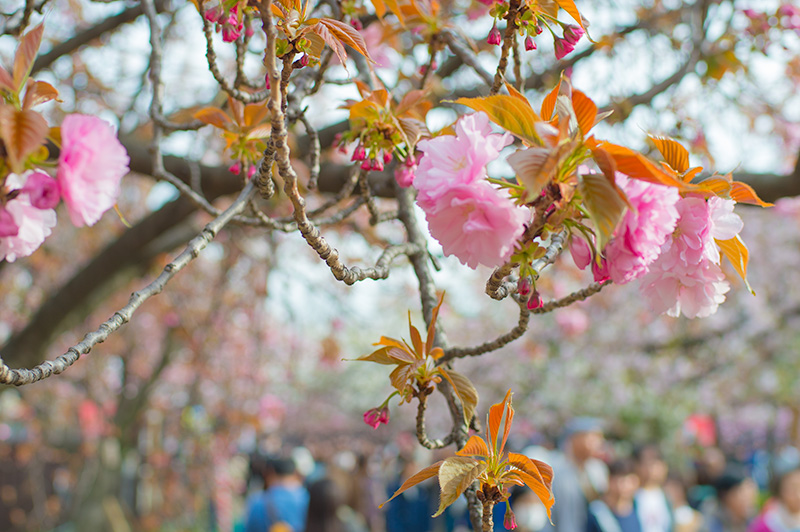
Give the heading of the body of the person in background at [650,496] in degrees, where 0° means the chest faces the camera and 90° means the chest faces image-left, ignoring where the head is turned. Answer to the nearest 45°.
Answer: approximately 0°

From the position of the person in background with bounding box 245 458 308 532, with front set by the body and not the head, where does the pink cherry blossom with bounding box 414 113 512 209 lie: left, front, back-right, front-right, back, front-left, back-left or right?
back

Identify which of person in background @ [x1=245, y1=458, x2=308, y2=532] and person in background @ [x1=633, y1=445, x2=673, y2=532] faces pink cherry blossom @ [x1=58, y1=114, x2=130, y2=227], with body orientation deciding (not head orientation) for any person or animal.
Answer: person in background @ [x1=633, y1=445, x2=673, y2=532]

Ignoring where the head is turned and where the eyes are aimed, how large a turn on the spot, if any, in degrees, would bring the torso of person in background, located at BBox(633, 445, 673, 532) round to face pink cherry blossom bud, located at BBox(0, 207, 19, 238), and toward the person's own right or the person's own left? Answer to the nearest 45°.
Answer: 0° — they already face it

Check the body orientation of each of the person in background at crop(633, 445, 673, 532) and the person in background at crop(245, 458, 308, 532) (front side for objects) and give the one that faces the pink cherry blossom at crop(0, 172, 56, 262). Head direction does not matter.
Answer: the person in background at crop(633, 445, 673, 532)

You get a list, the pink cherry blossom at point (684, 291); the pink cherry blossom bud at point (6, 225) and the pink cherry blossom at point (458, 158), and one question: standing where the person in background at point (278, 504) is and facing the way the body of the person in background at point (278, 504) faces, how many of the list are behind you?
3

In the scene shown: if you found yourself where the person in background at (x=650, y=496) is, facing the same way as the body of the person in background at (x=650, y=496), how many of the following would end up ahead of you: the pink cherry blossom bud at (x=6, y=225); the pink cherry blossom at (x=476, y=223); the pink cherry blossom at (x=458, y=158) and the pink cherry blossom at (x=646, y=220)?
4

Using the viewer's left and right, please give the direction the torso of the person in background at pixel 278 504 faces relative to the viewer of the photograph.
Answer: facing away from the viewer

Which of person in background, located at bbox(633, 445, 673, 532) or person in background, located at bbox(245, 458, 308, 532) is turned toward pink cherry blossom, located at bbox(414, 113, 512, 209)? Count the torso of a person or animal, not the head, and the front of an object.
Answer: person in background, located at bbox(633, 445, 673, 532)

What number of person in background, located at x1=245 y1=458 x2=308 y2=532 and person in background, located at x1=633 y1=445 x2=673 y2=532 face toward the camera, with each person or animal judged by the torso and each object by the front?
1
